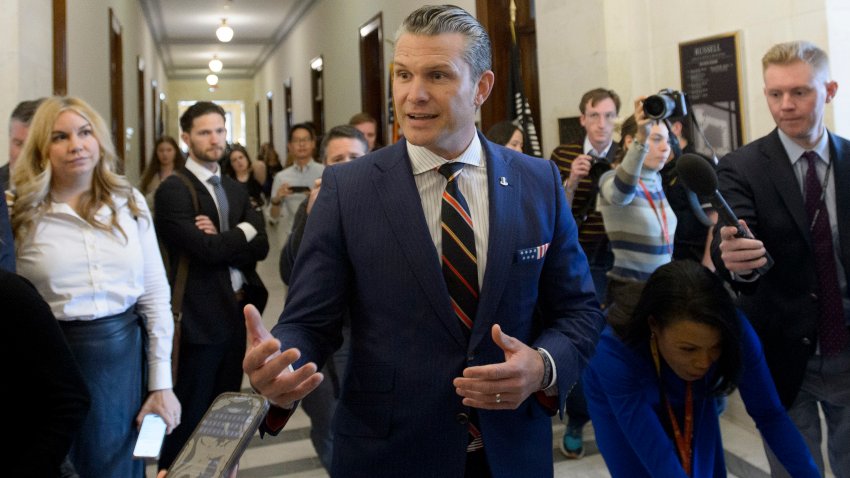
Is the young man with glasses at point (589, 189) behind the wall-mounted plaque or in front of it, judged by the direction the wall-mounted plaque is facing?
in front

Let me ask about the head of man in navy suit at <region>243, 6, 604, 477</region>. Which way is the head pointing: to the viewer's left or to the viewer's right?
to the viewer's left

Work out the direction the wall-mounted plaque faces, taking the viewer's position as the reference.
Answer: facing the viewer and to the left of the viewer

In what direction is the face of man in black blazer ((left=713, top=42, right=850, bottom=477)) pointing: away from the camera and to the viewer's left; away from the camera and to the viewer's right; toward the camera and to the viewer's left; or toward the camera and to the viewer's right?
toward the camera and to the viewer's left

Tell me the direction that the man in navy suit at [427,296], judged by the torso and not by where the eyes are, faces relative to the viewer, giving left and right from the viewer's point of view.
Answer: facing the viewer

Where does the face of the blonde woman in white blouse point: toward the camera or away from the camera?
toward the camera

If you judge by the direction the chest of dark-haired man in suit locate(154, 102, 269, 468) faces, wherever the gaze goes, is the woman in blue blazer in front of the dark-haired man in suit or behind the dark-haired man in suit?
in front

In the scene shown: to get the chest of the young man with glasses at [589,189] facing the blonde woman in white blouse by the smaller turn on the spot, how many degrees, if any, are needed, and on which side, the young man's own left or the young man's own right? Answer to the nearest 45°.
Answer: approximately 45° to the young man's own right

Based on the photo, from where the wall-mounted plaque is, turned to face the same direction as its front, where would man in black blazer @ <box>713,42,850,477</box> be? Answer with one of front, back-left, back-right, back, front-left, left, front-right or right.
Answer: front-left

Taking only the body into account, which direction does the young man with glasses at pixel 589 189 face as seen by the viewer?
toward the camera

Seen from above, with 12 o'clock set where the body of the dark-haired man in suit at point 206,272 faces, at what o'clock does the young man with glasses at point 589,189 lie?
The young man with glasses is roughly at 10 o'clock from the dark-haired man in suit.

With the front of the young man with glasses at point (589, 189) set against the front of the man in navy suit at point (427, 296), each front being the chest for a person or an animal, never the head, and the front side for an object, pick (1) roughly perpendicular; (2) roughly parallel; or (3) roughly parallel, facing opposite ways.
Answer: roughly parallel

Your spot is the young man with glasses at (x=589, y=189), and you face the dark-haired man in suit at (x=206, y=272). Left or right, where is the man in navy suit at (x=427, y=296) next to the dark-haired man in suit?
left
